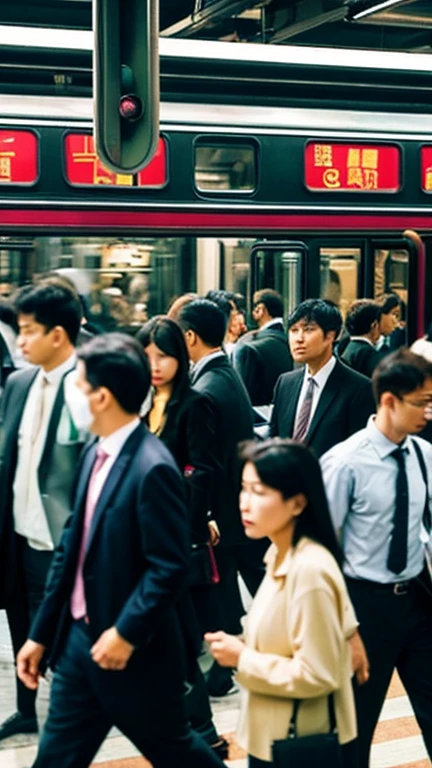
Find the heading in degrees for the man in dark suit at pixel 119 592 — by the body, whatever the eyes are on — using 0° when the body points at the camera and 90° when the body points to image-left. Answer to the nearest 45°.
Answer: approximately 45°

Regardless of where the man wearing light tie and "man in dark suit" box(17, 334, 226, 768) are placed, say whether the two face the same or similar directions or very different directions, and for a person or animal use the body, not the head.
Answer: same or similar directions

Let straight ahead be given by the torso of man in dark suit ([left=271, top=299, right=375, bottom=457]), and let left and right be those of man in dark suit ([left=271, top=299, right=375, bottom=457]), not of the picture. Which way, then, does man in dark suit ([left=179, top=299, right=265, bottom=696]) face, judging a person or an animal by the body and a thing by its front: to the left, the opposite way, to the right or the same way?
to the right

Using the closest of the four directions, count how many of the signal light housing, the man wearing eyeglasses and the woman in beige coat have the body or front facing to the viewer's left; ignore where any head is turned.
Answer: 1

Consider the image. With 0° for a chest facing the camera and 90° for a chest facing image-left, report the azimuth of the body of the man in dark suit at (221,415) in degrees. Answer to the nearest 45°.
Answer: approximately 135°

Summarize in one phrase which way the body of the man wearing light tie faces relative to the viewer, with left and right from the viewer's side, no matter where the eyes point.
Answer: facing the viewer and to the left of the viewer

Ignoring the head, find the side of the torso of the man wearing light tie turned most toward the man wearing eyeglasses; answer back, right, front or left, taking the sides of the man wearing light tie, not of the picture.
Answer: left

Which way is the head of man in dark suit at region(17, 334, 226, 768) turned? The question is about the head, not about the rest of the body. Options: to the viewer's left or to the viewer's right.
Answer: to the viewer's left

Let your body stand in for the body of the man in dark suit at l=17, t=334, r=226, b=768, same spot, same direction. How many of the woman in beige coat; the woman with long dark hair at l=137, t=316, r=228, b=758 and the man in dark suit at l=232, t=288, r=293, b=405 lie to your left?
1

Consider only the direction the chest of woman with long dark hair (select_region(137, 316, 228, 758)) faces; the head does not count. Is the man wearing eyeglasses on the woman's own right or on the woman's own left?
on the woman's own left

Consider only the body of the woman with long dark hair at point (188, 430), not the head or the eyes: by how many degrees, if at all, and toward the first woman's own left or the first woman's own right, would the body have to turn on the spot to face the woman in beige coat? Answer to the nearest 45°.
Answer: approximately 45° to the first woman's own left

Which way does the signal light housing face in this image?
toward the camera

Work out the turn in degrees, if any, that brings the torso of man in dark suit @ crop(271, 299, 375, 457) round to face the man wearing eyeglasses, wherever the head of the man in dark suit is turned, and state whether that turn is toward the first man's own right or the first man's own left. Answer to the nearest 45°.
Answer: approximately 45° to the first man's own left

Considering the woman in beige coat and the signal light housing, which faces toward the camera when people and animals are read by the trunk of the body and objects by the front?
the signal light housing

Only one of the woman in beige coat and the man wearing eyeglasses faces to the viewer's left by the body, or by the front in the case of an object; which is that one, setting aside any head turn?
the woman in beige coat

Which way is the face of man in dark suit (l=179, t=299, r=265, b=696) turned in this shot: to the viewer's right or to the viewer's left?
to the viewer's left
